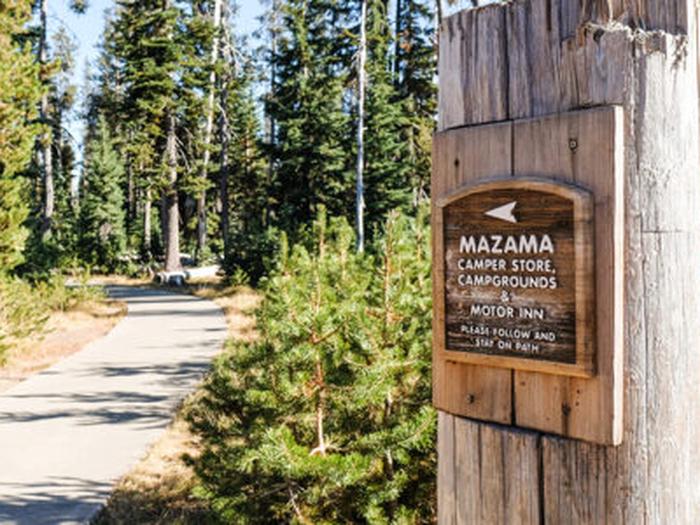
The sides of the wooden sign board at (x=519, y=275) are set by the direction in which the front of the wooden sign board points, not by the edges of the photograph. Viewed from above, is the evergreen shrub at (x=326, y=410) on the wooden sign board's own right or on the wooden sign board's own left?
on the wooden sign board's own right

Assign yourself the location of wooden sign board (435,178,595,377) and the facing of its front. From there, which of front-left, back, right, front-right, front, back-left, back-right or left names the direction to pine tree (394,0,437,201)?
back-right

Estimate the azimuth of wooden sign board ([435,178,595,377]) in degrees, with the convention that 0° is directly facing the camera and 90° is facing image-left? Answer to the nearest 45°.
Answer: approximately 45°

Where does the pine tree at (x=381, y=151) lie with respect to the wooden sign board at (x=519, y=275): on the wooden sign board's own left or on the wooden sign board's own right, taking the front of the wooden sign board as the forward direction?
on the wooden sign board's own right

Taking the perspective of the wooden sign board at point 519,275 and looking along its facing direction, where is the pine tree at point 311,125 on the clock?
The pine tree is roughly at 4 o'clock from the wooden sign board.

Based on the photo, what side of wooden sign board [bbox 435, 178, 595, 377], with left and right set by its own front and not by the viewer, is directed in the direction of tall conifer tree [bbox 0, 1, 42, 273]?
right

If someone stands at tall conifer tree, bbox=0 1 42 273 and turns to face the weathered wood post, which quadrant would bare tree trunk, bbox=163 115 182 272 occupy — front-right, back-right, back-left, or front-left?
back-left

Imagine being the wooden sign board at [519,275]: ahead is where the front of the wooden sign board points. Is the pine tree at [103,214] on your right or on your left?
on your right

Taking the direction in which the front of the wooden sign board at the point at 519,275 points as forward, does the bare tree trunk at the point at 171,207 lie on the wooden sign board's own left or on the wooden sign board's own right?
on the wooden sign board's own right
